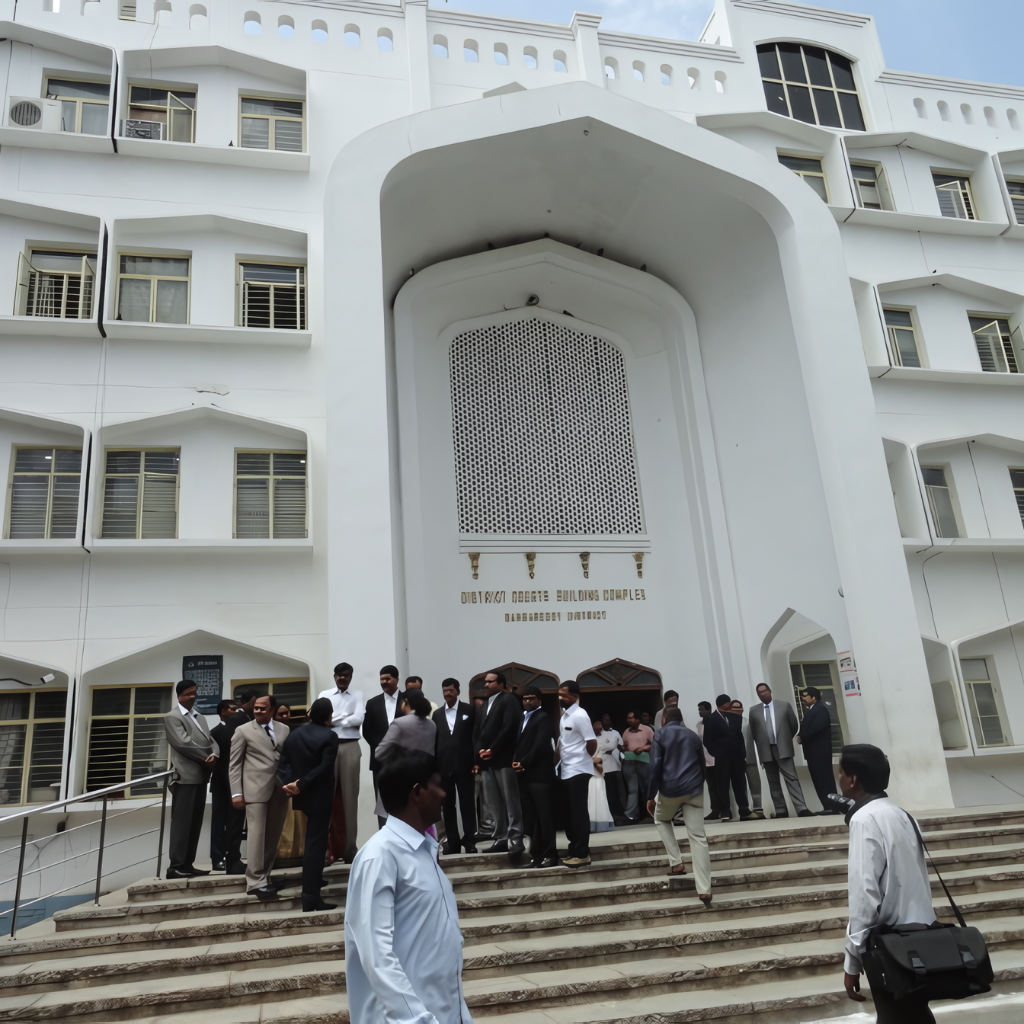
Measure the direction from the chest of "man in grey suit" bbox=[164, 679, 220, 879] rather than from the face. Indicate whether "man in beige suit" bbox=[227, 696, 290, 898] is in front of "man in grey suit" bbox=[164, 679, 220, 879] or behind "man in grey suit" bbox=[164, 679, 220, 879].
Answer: in front

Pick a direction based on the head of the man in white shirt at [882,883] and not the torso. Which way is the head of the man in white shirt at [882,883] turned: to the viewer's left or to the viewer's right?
to the viewer's left

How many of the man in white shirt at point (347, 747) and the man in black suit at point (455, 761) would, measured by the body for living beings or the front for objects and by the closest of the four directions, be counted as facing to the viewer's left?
0

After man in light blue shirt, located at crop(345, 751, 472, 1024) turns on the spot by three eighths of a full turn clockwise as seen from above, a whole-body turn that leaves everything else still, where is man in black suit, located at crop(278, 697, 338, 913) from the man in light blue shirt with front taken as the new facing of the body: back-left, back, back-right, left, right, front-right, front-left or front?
back-right

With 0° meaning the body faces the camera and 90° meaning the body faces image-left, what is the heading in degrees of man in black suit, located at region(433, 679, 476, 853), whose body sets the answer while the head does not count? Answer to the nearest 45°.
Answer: approximately 0°

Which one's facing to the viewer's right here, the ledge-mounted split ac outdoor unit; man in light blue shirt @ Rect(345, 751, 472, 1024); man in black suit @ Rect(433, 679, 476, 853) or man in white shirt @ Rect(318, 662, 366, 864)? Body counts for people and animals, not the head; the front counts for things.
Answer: man in light blue shirt @ Rect(345, 751, 472, 1024)

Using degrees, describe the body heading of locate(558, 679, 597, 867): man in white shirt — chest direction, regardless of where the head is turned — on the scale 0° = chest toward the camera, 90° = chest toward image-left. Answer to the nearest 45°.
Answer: approximately 45°
